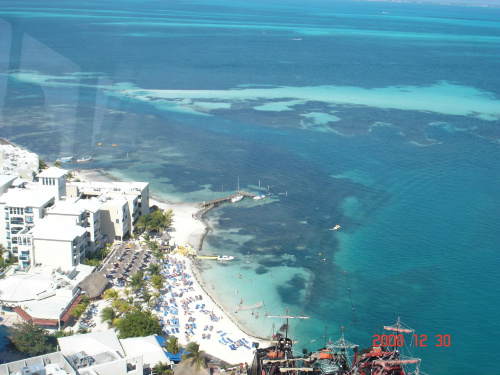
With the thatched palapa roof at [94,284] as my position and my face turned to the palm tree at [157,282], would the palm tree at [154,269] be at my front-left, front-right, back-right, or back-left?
front-left
